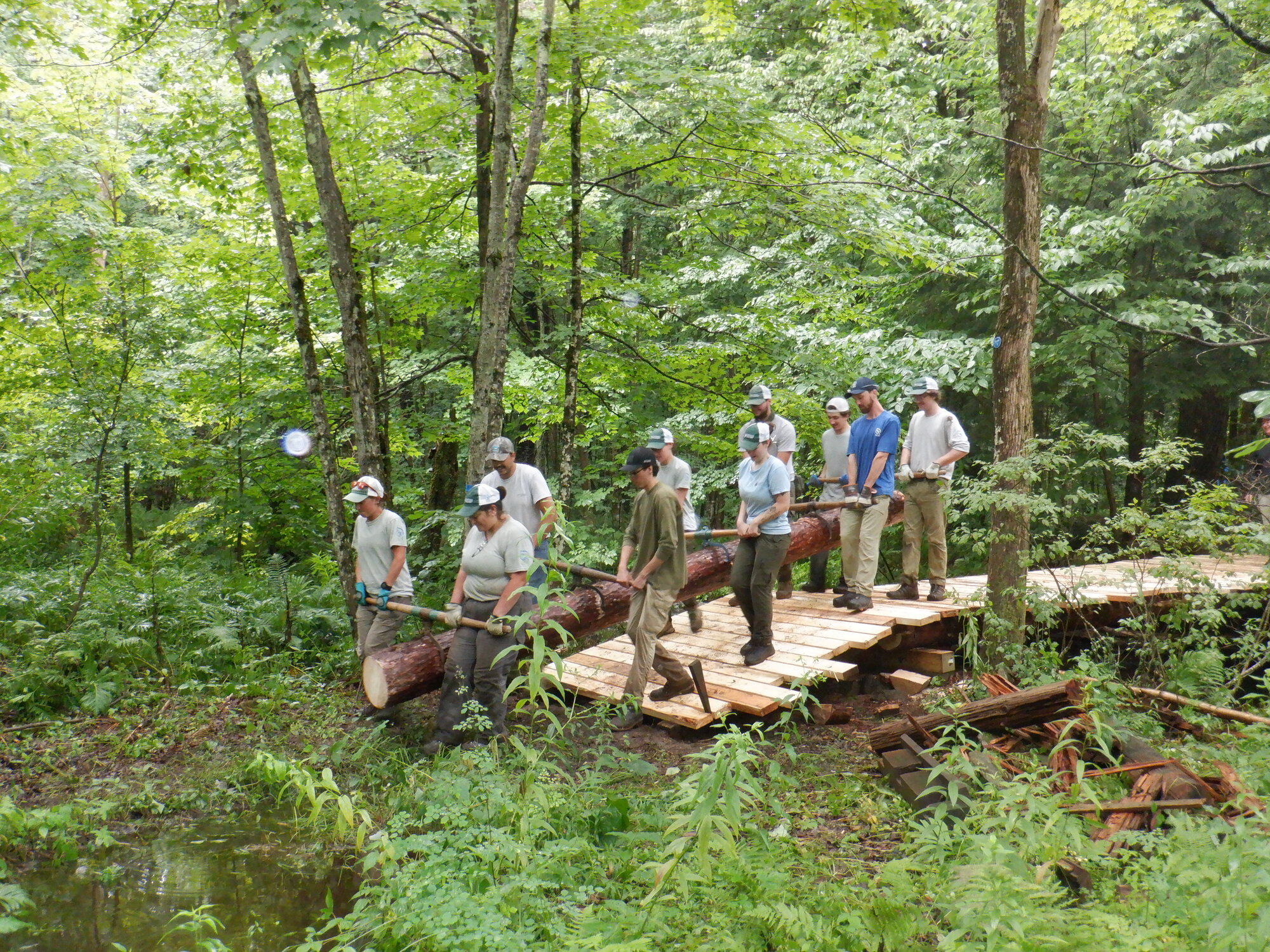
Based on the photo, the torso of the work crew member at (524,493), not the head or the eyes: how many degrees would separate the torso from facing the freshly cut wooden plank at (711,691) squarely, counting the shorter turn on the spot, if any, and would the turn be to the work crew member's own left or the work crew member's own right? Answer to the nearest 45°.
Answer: approximately 90° to the work crew member's own left

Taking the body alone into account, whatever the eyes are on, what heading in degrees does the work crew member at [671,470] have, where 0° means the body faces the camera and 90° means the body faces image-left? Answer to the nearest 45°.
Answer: approximately 45°

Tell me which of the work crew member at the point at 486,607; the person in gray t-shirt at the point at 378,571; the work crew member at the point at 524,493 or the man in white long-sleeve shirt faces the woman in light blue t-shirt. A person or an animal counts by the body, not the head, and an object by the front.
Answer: the man in white long-sleeve shirt

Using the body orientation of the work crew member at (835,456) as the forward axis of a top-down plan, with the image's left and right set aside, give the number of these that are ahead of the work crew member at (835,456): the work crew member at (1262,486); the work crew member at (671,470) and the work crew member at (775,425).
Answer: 2

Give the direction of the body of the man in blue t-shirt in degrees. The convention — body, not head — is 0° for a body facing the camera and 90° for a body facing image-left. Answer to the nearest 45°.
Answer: approximately 45°

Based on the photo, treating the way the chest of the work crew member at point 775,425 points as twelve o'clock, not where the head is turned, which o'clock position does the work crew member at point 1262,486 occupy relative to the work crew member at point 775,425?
the work crew member at point 1262,486 is roughly at 7 o'clock from the work crew member at point 775,425.

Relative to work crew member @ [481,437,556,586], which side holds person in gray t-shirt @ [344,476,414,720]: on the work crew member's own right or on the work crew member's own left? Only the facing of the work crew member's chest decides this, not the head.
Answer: on the work crew member's own right

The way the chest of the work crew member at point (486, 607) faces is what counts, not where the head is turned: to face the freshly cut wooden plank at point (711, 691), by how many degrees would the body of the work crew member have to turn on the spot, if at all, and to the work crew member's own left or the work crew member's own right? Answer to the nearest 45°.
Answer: approximately 135° to the work crew member's own left
